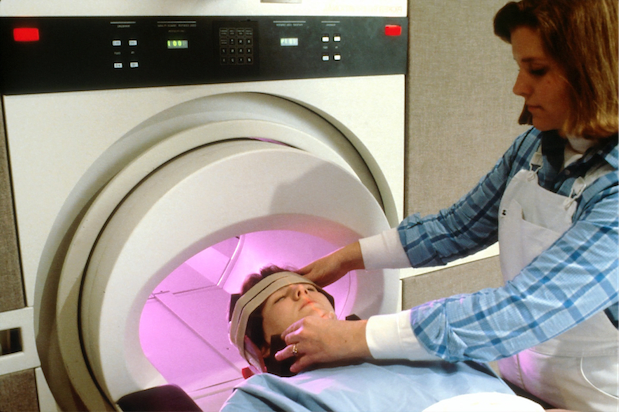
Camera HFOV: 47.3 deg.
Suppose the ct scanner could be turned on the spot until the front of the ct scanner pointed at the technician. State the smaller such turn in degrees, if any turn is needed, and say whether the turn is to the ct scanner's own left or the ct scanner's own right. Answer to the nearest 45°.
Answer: approximately 45° to the ct scanner's own left

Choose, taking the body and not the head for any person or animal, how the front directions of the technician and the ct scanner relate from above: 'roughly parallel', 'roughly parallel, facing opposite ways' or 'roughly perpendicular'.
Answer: roughly perpendicular

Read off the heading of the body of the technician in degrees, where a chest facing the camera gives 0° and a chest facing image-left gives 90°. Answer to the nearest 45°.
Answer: approximately 45°
